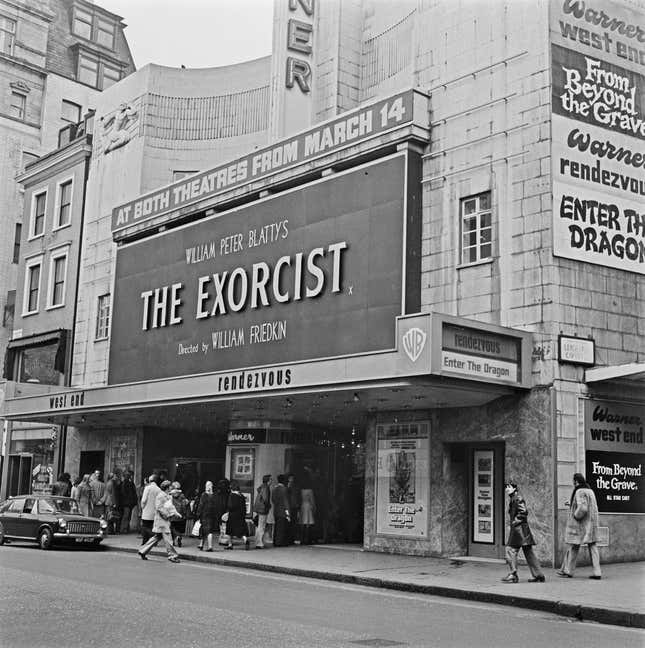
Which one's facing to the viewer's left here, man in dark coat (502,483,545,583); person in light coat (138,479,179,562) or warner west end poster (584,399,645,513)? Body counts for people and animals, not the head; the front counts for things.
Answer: the man in dark coat

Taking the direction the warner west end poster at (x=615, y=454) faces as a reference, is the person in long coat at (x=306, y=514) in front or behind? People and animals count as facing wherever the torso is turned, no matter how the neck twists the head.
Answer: behind

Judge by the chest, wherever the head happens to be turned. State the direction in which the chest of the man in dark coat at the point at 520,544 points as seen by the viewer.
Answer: to the viewer's left

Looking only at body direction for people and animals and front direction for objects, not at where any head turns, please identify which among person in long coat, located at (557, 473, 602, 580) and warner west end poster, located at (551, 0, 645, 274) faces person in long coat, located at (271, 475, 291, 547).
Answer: person in long coat, located at (557, 473, 602, 580)

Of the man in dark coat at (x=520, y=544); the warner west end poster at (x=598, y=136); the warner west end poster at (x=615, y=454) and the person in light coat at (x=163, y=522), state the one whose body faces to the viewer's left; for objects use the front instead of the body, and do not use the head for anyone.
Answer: the man in dark coat

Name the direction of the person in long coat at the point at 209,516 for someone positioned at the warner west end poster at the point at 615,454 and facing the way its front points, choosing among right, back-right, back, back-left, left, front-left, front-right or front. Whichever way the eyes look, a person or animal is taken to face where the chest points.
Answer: back-right

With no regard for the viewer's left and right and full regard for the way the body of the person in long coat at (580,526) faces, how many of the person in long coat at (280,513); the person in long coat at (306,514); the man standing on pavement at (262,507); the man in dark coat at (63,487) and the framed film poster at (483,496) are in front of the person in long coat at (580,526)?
5

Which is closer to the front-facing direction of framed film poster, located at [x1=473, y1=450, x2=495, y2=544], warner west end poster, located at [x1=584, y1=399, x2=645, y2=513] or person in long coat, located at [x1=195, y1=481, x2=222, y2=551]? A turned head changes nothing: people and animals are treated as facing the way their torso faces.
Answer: the person in long coat

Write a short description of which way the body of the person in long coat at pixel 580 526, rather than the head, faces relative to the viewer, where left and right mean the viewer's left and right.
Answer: facing away from the viewer and to the left of the viewer
